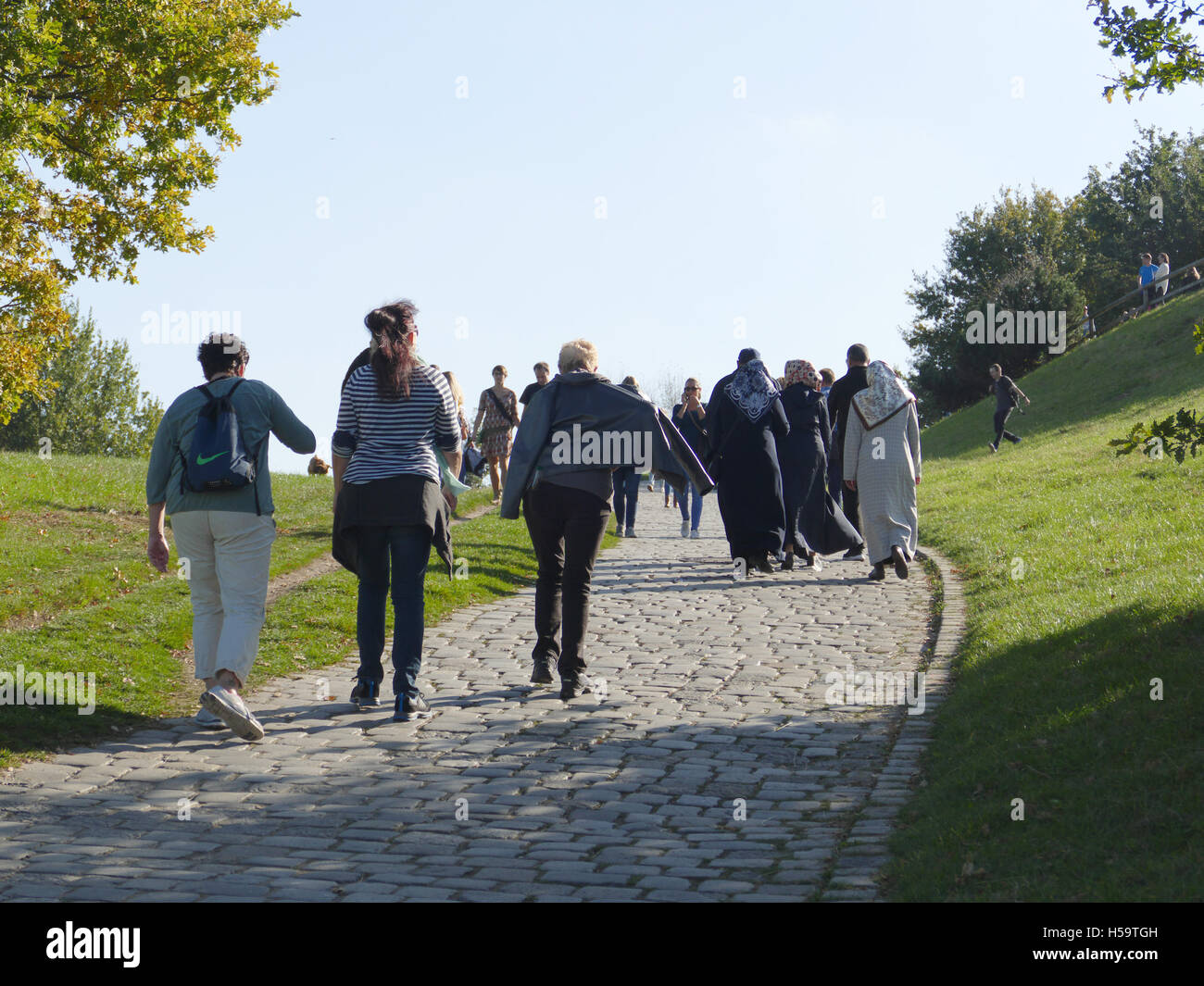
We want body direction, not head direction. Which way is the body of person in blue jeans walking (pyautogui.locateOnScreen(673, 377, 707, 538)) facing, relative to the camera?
toward the camera

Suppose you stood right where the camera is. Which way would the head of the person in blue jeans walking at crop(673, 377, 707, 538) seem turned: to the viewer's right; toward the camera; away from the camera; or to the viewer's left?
toward the camera

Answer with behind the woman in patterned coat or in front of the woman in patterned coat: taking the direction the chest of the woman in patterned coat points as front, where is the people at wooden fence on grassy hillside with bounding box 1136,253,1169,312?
in front

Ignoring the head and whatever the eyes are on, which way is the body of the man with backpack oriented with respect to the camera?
away from the camera

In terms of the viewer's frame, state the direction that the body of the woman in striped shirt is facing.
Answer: away from the camera

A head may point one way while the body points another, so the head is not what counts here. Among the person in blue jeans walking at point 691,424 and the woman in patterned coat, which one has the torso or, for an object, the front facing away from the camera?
the woman in patterned coat

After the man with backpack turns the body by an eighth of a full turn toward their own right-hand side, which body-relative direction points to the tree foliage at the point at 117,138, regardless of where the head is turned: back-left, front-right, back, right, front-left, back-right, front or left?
front-left

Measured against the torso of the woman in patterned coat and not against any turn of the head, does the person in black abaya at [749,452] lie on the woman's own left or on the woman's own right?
on the woman's own left

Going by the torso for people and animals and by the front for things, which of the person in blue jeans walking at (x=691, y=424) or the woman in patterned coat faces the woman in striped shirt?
the person in blue jeans walking

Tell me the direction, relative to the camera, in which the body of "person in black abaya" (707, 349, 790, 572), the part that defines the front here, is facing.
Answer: away from the camera

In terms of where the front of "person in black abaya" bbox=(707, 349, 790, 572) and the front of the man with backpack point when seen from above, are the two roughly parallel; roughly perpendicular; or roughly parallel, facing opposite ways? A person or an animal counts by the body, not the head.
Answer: roughly parallel

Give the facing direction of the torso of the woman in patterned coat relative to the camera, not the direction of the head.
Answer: away from the camera

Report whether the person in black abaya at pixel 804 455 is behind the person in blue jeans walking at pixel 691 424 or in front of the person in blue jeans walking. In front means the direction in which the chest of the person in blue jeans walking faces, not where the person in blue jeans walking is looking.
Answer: in front

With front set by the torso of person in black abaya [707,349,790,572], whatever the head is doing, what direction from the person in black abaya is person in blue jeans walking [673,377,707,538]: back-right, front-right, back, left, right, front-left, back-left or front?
front

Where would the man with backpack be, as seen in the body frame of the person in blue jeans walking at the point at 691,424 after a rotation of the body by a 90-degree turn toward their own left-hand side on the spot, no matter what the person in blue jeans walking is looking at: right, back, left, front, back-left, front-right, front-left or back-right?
right
